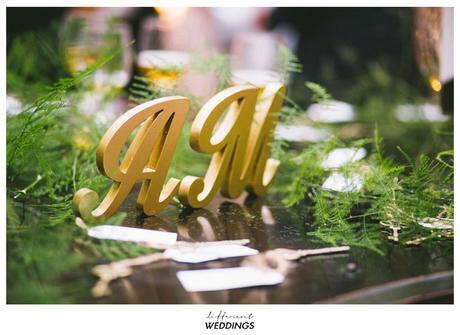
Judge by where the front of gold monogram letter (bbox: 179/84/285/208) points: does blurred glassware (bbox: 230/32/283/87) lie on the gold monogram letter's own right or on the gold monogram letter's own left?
on the gold monogram letter's own left

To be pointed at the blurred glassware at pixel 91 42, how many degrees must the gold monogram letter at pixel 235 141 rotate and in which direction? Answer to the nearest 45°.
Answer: approximately 180°

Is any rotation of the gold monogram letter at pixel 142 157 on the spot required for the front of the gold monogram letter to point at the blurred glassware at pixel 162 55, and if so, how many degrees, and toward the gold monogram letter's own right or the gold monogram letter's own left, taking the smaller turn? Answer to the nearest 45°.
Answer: approximately 135° to the gold monogram letter's own left

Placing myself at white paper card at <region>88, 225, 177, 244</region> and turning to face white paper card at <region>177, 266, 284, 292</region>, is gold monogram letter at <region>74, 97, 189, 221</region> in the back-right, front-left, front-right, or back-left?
back-left

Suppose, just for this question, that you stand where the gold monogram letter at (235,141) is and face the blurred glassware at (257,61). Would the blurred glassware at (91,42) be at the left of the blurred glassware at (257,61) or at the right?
left

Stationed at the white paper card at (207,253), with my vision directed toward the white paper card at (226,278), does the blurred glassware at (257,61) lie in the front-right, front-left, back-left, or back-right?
back-left
